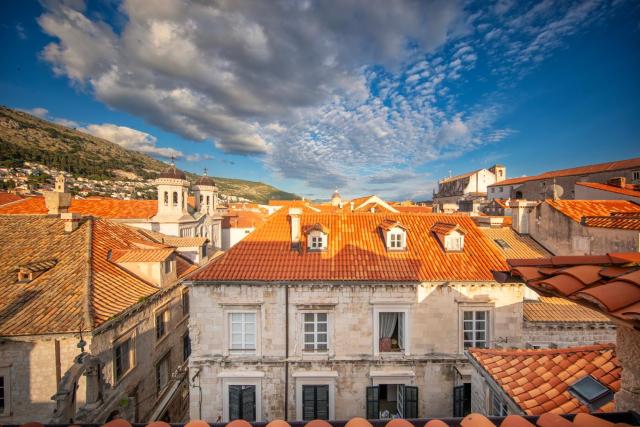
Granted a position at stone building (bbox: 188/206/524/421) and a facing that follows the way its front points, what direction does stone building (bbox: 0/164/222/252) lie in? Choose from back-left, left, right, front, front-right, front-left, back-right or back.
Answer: back-right

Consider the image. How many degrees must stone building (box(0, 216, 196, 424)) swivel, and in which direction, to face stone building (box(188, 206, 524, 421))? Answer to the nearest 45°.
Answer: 0° — it already faces it

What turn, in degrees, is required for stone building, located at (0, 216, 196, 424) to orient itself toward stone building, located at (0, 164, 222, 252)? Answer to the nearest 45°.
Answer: approximately 135° to its left

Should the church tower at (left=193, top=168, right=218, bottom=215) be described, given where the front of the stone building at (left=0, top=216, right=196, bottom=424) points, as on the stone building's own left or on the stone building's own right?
on the stone building's own left

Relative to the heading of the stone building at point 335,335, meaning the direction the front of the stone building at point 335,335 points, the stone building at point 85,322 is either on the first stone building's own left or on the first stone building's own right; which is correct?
on the first stone building's own right

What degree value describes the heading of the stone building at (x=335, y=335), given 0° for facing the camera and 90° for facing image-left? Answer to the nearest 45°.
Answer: approximately 0°

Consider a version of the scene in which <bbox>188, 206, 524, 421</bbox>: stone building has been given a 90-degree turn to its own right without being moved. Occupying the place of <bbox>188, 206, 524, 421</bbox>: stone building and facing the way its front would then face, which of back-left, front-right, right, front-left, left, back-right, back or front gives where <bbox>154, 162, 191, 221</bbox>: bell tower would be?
front-right

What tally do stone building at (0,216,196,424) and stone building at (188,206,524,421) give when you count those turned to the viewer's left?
0

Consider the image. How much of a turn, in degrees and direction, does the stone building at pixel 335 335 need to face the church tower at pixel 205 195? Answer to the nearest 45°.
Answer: approximately 135° to its right

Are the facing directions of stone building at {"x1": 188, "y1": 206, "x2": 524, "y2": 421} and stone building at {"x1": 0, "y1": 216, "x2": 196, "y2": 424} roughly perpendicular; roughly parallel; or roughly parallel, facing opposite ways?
roughly perpendicular
